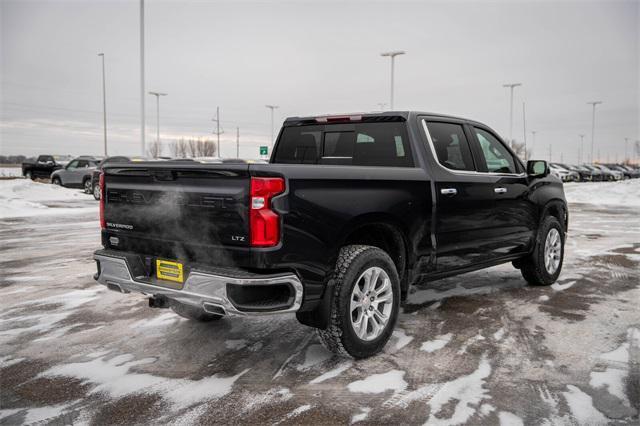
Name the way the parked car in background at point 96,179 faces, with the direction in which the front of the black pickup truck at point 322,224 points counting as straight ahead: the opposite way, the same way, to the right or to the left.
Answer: the opposite way

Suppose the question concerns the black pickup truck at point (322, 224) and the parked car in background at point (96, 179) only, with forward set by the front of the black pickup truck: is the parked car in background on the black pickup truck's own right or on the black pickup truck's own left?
on the black pickup truck's own left

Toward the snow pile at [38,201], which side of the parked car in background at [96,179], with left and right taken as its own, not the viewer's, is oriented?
front

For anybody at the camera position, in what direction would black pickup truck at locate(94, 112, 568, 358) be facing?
facing away from the viewer and to the right of the viewer

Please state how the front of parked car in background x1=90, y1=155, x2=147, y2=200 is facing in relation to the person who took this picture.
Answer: facing the viewer and to the left of the viewer

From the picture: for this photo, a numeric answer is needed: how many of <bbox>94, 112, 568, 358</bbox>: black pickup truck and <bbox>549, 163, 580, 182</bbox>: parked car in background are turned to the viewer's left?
0

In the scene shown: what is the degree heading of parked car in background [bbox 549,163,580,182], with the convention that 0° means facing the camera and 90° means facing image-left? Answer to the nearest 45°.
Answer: approximately 315°

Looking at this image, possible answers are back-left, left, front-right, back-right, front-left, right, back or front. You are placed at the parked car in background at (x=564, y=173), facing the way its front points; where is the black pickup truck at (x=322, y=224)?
front-right

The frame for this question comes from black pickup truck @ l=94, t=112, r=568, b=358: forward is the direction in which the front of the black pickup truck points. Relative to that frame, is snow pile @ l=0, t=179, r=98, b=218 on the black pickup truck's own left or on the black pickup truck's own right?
on the black pickup truck's own left

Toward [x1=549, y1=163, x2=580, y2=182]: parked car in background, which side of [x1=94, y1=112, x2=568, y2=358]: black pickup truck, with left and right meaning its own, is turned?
front

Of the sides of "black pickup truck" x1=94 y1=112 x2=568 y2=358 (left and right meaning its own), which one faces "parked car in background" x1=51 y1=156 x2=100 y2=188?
left

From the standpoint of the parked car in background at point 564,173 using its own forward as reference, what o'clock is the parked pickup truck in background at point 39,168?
the parked pickup truck in background at point 39,168 is roughly at 3 o'clock from the parked car in background at point 564,173.

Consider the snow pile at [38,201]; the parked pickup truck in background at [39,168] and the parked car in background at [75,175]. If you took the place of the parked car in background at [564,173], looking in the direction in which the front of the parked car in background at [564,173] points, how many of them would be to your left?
0

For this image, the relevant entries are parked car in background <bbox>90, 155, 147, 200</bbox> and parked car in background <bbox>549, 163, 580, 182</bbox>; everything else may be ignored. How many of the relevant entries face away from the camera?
0
